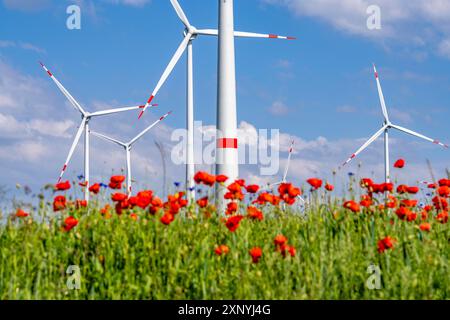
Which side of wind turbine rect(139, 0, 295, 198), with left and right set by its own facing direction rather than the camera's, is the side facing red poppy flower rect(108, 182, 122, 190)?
front

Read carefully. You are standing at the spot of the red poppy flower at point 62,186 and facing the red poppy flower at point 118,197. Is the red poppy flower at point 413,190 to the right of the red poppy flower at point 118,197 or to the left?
left

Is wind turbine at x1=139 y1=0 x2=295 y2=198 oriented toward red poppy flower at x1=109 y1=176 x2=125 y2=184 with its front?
yes

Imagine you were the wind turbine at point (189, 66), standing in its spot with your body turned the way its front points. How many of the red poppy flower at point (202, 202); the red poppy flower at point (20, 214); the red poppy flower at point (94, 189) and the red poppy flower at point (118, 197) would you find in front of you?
4

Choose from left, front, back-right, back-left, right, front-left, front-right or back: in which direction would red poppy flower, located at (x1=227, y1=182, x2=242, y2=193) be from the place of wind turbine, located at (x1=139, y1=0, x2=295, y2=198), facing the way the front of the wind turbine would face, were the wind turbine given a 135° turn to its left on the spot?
back-right

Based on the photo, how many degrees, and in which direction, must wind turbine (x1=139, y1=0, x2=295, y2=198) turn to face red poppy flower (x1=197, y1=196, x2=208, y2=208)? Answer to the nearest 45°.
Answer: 0° — it already faces it

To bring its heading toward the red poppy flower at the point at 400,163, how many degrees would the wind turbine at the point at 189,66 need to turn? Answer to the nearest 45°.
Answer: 0° — it already faces it

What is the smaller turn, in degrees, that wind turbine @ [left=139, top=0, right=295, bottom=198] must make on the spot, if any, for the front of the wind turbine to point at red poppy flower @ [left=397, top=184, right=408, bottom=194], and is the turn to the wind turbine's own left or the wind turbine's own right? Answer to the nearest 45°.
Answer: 0° — it already faces it

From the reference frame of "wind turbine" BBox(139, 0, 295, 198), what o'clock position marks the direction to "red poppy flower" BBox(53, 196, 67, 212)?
The red poppy flower is roughly at 12 o'clock from the wind turbine.

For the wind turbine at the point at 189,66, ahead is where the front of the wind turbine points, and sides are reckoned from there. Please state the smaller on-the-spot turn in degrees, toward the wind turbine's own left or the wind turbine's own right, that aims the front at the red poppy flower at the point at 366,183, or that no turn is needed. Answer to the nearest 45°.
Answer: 0° — it already faces it

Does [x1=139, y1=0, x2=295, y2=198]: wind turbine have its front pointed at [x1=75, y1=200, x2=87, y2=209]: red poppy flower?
yes

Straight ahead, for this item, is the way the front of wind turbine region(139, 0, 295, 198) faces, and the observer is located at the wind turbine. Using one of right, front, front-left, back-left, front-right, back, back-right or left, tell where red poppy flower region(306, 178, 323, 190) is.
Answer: front

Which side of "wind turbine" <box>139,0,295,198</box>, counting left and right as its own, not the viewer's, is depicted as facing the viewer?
front

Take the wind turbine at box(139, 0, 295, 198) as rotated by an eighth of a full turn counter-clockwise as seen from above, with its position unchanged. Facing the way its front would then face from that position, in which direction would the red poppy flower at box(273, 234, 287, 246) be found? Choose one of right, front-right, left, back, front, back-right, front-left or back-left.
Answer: front-right
